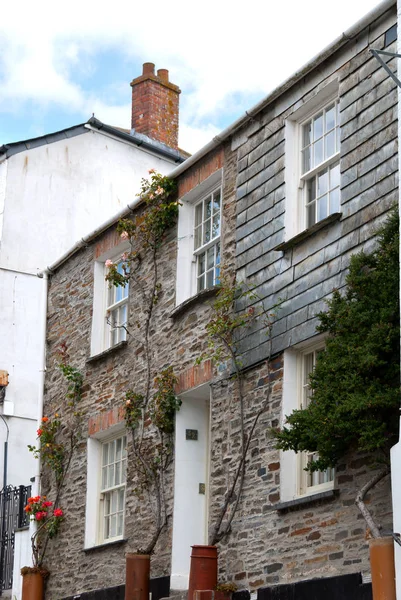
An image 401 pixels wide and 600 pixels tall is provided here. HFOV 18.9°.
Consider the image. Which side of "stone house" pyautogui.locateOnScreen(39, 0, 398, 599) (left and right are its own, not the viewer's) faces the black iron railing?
right

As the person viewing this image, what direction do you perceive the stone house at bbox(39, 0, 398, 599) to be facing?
facing the viewer and to the left of the viewer

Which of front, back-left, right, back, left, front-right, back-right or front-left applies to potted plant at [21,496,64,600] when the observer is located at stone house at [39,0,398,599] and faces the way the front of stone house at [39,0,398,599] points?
right

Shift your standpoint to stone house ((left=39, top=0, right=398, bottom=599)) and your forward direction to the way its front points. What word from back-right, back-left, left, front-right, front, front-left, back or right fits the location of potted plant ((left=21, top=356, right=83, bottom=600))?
right
